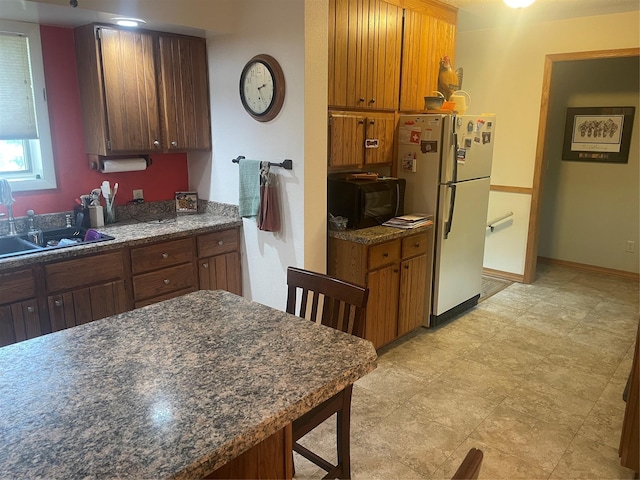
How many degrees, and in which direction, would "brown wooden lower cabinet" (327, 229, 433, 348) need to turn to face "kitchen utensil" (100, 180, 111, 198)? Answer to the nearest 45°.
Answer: approximately 135° to its right

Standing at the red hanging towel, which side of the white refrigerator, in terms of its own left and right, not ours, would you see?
right

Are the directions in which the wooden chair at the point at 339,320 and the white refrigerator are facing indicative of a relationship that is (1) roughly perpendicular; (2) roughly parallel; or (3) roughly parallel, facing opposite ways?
roughly perpendicular

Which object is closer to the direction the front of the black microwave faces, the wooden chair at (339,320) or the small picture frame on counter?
the wooden chair

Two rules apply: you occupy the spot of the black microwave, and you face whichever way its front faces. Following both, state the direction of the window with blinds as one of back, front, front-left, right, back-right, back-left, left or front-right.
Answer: back-right

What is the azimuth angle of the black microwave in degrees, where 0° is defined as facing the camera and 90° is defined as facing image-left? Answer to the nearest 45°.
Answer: approximately 315°

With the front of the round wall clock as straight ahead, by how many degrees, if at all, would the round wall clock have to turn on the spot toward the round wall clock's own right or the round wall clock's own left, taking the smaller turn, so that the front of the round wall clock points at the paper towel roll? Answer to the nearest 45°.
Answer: approximately 45° to the round wall clock's own right

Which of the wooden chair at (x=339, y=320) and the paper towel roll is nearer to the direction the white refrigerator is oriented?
the wooden chair

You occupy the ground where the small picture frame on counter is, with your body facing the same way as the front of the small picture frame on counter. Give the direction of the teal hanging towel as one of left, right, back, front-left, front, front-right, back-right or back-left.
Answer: front-left

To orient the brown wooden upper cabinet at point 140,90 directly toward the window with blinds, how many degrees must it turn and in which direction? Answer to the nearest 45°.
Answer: approximately 135° to its right

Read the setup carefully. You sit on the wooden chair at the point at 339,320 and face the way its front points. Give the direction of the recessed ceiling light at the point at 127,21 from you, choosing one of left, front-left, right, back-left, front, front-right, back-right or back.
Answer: right
